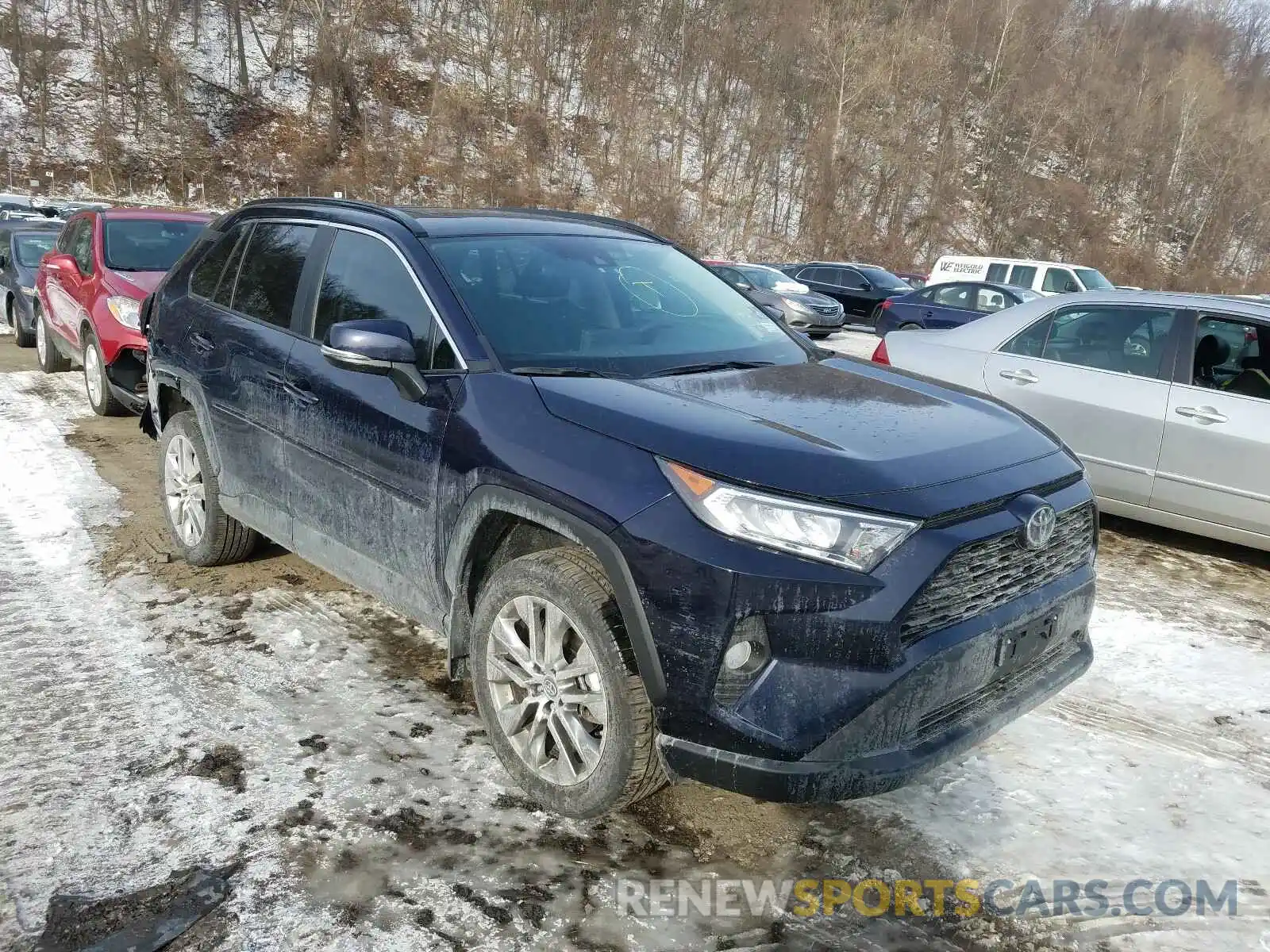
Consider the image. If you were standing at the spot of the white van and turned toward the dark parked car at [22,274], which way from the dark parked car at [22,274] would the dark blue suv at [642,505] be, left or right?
left

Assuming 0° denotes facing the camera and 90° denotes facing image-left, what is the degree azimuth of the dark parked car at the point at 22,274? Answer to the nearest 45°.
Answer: approximately 315°

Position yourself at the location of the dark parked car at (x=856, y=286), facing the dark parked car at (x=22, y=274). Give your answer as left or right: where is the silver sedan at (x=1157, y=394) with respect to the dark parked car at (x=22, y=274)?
left

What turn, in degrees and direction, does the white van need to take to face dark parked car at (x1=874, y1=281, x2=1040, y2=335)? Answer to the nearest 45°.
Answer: approximately 45° to its right

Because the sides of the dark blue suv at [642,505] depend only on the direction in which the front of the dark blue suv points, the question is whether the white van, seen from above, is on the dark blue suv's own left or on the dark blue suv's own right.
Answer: on the dark blue suv's own left
